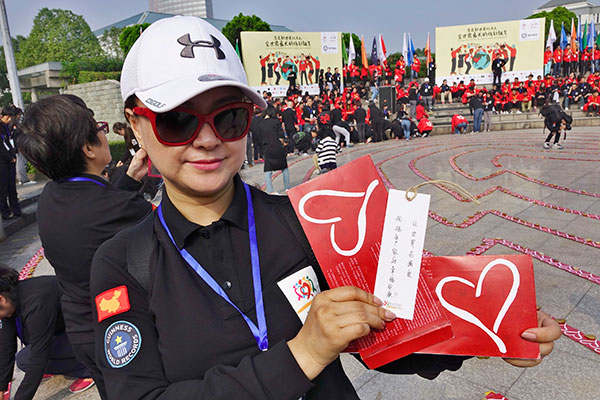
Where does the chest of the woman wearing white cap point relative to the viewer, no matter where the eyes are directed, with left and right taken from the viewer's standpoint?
facing the viewer and to the right of the viewer

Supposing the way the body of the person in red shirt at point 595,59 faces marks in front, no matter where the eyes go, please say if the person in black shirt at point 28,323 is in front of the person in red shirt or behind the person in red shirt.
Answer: in front

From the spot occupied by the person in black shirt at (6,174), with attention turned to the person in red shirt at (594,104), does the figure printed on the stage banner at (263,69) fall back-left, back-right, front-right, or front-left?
front-left

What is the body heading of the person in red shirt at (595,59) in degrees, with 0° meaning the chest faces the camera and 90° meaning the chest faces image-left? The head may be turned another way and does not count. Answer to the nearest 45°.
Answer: approximately 45°

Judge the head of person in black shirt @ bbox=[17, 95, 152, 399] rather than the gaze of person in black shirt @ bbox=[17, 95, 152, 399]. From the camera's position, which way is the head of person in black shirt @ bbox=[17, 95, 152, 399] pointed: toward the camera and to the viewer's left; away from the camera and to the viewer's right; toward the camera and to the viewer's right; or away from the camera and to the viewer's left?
away from the camera and to the viewer's right

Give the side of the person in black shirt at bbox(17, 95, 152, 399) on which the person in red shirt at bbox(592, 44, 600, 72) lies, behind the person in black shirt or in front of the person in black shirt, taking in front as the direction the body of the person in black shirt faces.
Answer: in front

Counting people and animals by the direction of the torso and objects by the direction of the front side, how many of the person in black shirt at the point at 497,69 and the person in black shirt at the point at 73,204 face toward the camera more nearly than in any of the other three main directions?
1

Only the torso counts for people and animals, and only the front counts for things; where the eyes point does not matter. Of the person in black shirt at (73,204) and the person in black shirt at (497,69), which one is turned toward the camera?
the person in black shirt at (497,69)

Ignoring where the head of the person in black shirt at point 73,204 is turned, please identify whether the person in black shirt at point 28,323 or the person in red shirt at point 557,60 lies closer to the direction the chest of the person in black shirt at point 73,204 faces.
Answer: the person in red shirt

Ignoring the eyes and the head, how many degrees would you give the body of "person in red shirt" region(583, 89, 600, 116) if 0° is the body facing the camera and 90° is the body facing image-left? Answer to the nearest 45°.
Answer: approximately 45°

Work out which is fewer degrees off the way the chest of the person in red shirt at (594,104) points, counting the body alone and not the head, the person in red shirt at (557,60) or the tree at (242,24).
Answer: the tree

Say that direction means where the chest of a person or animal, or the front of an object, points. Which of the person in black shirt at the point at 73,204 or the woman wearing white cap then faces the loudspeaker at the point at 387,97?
the person in black shirt

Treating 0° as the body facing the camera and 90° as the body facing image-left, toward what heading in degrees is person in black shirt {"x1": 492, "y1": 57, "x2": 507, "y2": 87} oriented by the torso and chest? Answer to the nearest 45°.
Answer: approximately 0°

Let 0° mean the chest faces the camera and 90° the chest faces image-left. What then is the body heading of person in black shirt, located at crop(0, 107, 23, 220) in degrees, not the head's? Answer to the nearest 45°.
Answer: approximately 315°

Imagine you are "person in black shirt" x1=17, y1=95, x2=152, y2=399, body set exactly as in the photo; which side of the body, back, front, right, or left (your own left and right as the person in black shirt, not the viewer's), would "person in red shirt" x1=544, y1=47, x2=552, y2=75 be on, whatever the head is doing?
front

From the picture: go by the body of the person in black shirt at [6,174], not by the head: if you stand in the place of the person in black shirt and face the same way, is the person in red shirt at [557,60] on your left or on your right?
on your left
